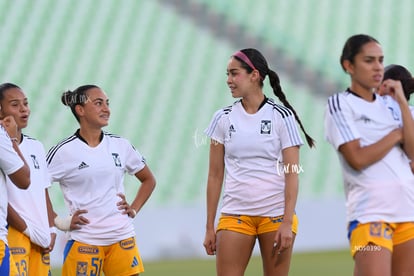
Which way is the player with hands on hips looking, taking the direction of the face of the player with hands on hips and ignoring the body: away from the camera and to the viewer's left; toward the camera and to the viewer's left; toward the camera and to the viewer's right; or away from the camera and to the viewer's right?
toward the camera and to the viewer's right

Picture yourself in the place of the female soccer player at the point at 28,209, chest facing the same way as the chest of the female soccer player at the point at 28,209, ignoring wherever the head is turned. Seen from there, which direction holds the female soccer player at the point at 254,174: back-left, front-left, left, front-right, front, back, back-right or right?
front-left

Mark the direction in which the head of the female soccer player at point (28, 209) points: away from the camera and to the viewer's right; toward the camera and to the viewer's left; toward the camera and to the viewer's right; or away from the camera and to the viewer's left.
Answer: toward the camera and to the viewer's right

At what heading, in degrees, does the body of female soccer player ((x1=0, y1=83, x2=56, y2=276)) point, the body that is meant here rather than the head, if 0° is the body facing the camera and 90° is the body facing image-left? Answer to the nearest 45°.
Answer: approximately 315°

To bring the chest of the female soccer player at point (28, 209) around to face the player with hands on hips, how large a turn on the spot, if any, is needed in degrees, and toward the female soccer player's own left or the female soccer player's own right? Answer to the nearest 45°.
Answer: approximately 90° to the female soccer player's own left
